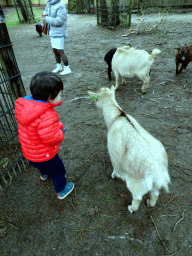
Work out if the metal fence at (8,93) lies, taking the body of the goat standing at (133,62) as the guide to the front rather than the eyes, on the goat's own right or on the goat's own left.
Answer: on the goat's own left

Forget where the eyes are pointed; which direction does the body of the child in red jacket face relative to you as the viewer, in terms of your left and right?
facing away from the viewer and to the right of the viewer

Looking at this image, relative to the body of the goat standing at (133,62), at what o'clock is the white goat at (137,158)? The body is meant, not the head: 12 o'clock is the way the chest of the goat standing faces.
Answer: The white goat is roughly at 9 o'clock from the goat standing.

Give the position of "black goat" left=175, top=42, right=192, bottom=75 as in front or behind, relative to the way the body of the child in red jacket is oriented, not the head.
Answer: in front

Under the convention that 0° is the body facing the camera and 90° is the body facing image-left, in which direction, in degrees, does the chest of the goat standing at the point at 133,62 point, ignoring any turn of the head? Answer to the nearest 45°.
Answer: approximately 90°

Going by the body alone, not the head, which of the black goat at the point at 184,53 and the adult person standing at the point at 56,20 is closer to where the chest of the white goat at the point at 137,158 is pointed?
the adult person standing

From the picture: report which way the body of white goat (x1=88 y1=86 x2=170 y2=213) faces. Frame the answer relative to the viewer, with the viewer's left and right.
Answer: facing away from the viewer and to the left of the viewer

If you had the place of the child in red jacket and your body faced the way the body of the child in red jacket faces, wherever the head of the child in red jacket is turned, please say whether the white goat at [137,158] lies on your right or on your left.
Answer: on your right

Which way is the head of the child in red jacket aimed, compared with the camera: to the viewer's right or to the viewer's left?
to the viewer's right
